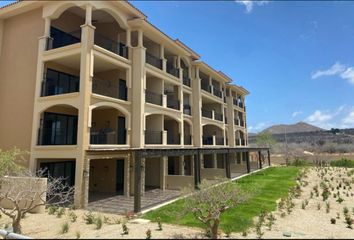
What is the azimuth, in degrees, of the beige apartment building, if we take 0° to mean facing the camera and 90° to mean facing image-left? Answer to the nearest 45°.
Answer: approximately 315°
